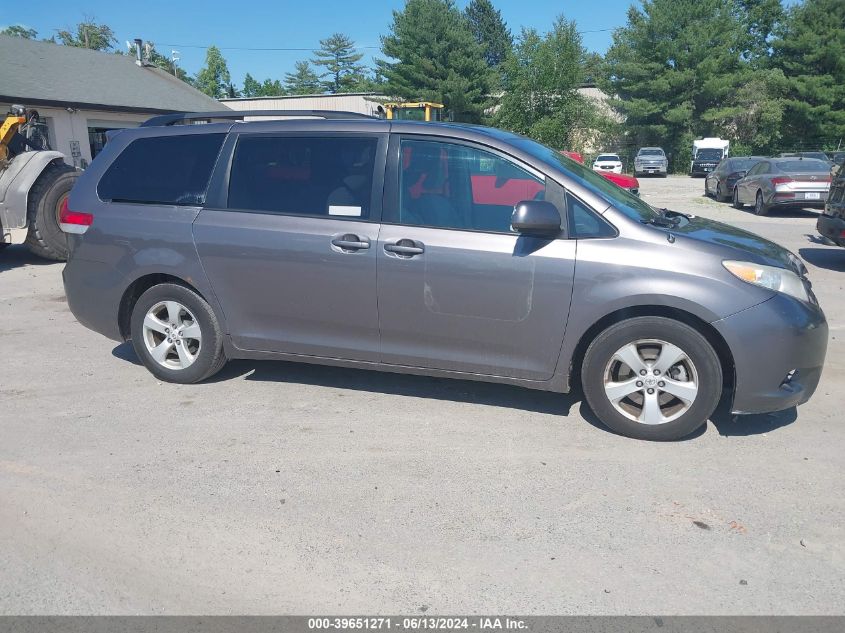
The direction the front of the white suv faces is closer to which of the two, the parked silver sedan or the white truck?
the parked silver sedan

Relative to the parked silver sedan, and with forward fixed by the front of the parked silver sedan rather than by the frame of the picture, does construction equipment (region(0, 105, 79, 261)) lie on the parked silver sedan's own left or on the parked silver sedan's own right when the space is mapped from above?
on the parked silver sedan's own left

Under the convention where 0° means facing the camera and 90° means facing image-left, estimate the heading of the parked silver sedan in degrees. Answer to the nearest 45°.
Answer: approximately 135°

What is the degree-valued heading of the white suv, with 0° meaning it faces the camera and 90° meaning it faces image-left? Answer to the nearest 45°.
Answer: approximately 0°

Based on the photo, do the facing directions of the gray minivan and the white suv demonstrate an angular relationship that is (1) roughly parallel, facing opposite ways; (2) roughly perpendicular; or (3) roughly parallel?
roughly perpendicular

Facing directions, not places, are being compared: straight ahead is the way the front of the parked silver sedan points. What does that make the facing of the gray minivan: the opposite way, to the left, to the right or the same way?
to the right

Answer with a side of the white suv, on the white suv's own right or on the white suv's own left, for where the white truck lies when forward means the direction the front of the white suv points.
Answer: on the white suv's own left

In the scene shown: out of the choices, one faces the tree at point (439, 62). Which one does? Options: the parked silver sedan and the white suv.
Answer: the parked silver sedan

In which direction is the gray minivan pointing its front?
to the viewer's right

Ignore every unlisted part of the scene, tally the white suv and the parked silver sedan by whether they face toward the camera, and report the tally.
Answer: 1

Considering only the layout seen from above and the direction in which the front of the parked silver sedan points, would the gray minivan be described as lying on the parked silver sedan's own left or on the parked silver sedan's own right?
on the parked silver sedan's own left

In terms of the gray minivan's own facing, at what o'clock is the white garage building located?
The white garage building is roughly at 8 o'clock from the gray minivan.

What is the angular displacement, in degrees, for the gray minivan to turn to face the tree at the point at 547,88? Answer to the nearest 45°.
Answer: approximately 90° to its left

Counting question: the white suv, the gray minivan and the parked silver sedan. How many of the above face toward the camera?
1

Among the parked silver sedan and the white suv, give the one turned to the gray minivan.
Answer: the white suv
